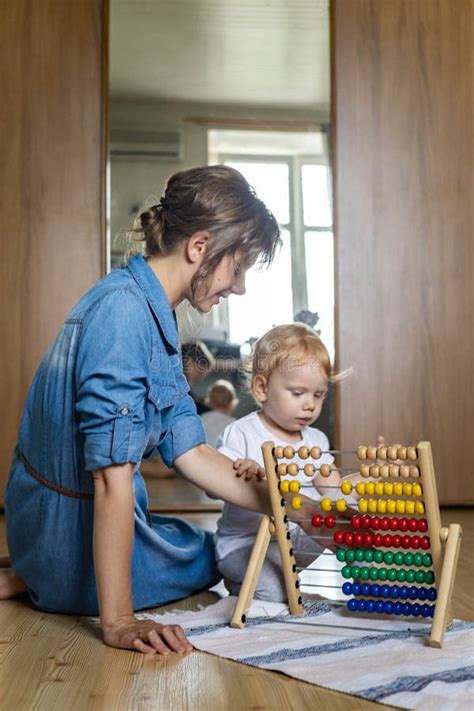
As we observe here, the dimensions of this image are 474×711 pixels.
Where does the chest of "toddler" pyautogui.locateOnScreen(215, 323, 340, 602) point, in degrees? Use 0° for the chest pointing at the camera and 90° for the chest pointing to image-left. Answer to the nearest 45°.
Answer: approximately 315°
